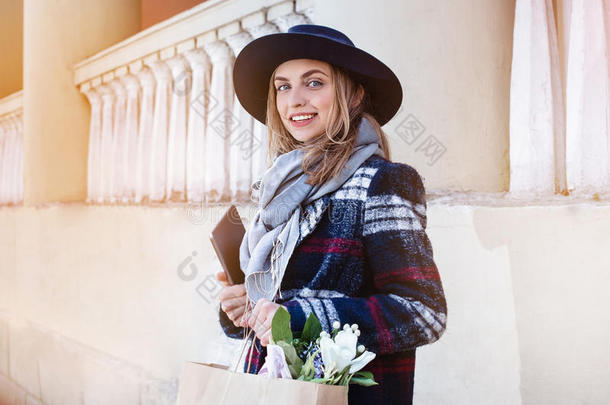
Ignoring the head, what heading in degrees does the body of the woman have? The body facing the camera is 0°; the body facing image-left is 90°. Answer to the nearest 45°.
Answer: approximately 45°

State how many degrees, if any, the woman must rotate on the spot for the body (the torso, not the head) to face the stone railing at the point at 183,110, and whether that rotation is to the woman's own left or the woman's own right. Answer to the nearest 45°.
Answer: approximately 90° to the woman's own right
